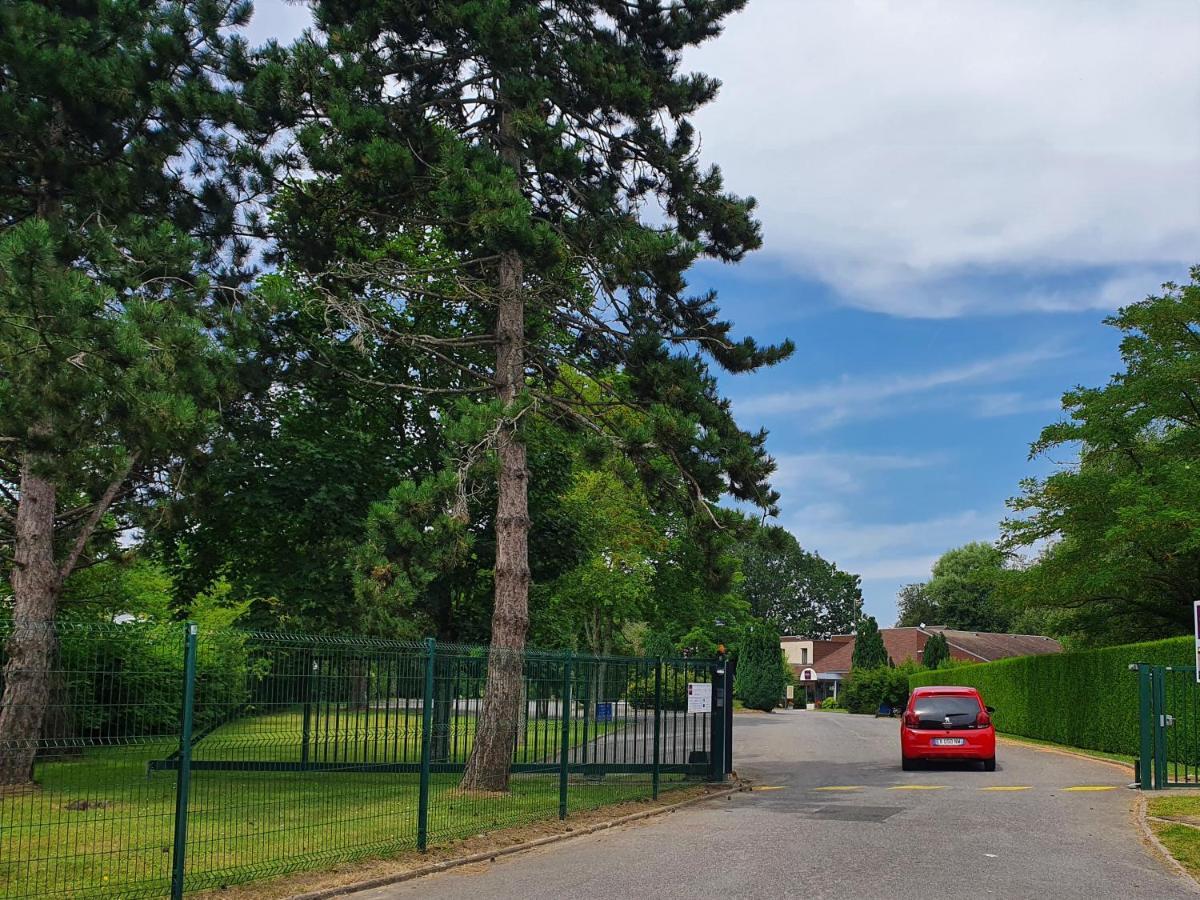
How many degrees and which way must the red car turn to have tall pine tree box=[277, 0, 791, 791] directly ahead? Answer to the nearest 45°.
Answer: approximately 135° to its left

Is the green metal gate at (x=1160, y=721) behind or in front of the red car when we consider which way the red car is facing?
behind

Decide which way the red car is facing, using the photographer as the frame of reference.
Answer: facing away from the viewer

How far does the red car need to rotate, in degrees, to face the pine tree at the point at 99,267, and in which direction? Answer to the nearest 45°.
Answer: approximately 135° to its left

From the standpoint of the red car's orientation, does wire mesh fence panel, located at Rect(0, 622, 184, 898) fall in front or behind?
behind

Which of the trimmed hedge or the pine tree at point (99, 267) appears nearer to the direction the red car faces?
the trimmed hedge

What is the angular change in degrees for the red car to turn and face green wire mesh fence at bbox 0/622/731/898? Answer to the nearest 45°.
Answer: approximately 180°

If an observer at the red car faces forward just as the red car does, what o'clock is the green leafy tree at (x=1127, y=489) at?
The green leafy tree is roughly at 1 o'clock from the red car.

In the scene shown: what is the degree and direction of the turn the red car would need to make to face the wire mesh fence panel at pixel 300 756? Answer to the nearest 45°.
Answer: approximately 180°
